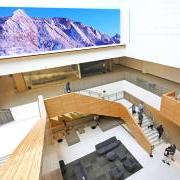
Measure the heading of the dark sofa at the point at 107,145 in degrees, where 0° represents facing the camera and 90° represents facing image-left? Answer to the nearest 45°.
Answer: approximately 315°

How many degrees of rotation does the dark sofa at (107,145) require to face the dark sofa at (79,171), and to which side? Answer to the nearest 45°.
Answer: approximately 90° to its right

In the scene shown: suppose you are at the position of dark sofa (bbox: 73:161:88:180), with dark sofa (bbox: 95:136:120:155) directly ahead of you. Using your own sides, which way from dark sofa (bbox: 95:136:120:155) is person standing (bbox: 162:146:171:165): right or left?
right

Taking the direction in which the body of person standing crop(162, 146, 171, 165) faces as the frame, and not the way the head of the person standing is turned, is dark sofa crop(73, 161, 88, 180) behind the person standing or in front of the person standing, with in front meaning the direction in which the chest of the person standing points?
in front

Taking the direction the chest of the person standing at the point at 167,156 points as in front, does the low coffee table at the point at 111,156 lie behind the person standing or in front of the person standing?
in front

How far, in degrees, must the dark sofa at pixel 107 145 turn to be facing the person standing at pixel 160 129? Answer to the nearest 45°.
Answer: approximately 45° to its left

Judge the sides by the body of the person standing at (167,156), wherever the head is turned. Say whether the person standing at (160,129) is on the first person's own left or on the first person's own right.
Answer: on the first person's own right

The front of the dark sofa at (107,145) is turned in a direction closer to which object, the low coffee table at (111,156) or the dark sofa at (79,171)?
the low coffee table

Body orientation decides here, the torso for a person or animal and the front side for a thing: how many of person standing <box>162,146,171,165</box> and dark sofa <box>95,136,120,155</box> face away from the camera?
0

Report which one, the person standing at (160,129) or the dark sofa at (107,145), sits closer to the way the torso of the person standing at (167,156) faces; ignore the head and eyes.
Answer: the dark sofa
